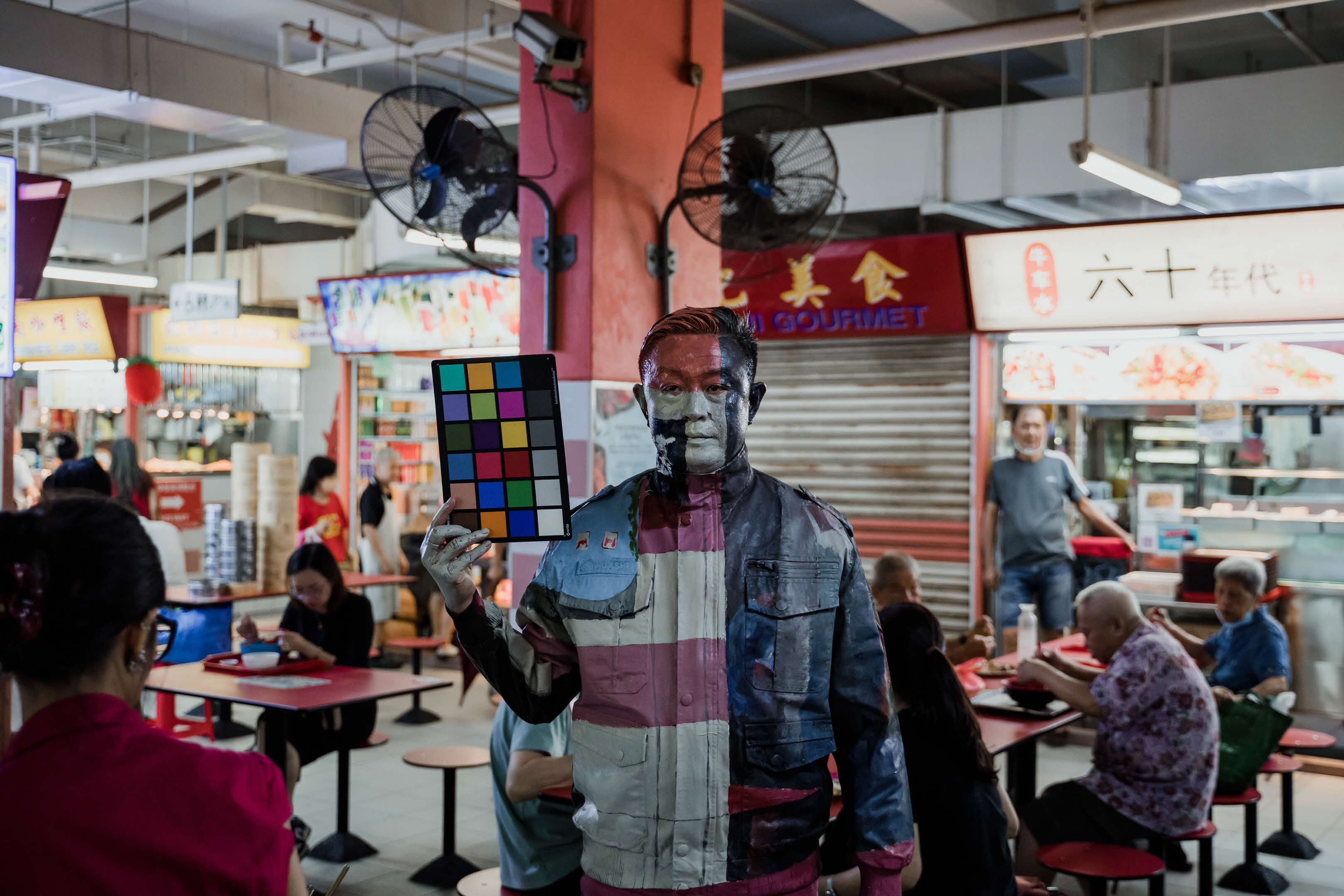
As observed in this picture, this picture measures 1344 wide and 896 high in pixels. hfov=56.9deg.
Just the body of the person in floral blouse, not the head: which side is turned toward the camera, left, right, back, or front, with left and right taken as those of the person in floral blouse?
left

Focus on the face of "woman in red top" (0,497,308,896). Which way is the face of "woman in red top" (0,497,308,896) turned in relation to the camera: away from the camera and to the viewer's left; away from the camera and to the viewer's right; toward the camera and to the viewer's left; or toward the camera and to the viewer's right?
away from the camera and to the viewer's right

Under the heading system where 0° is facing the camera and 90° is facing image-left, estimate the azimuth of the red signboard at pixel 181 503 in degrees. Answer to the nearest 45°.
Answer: approximately 0°

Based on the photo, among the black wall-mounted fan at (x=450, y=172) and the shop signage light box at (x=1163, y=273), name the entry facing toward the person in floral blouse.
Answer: the shop signage light box

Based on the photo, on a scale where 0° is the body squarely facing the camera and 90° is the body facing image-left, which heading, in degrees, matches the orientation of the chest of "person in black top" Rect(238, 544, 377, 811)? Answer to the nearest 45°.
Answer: approximately 45°

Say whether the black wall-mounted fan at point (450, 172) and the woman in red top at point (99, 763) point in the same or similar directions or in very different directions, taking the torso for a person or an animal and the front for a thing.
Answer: very different directions

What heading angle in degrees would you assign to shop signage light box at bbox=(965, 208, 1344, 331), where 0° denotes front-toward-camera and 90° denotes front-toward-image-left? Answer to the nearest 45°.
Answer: approximately 0°
